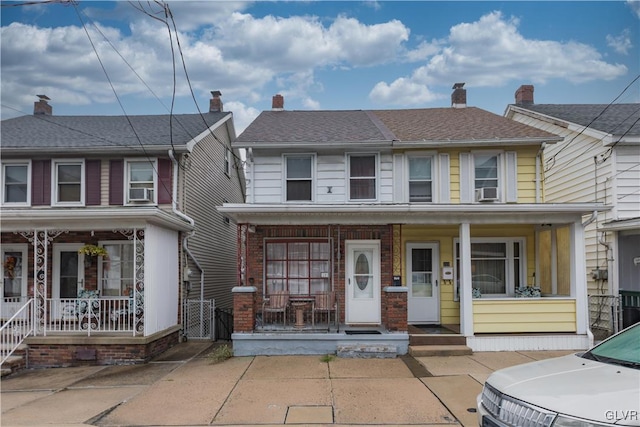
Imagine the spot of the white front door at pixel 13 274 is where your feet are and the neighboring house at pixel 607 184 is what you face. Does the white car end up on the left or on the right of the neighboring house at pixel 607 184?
right

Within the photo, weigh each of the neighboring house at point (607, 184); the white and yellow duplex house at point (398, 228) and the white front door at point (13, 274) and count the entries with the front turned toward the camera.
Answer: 3

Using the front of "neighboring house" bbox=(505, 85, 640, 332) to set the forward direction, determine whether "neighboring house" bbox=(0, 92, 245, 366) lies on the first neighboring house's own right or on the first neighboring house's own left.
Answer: on the first neighboring house's own right

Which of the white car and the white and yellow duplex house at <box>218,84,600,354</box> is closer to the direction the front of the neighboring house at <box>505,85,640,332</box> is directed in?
the white car

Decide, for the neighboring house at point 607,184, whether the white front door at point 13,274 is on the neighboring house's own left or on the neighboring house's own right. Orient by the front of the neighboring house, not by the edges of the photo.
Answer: on the neighboring house's own right

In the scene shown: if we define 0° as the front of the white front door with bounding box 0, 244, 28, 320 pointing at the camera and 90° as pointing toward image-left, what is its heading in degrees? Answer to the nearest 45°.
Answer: approximately 0°

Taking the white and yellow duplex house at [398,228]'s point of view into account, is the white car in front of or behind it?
in front

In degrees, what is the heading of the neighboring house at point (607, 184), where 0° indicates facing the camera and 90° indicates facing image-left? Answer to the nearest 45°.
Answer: approximately 0°

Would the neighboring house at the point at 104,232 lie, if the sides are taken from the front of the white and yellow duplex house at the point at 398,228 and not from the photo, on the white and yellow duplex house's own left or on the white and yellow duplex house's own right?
on the white and yellow duplex house's own right

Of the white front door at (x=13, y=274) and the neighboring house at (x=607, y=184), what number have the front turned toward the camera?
2
